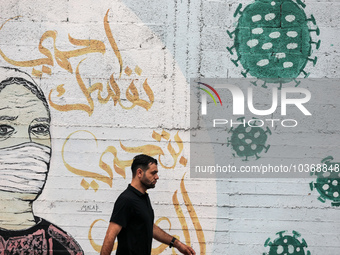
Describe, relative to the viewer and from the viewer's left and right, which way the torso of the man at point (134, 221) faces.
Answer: facing to the right of the viewer

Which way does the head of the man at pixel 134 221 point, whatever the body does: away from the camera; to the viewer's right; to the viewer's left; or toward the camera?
to the viewer's right
